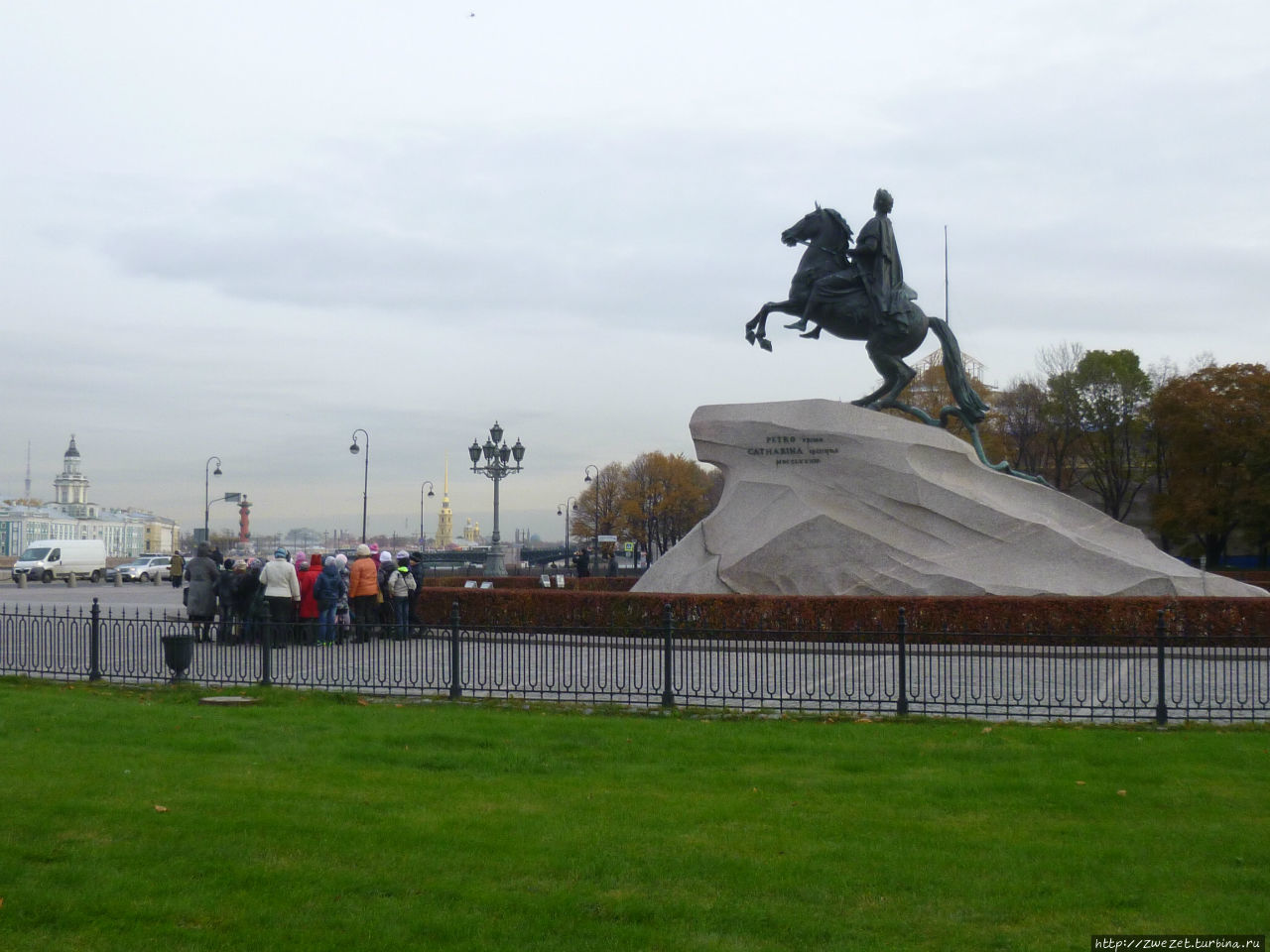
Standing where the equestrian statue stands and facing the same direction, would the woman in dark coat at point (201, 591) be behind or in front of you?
in front

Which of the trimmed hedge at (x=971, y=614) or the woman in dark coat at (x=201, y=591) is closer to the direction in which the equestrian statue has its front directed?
the woman in dark coat

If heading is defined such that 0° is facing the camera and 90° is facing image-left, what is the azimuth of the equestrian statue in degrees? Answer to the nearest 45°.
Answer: approximately 90°

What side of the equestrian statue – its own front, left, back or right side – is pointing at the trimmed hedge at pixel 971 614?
left

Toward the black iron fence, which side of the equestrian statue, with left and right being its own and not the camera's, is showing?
left

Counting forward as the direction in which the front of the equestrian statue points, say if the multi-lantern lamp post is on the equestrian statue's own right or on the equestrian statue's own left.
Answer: on the equestrian statue's own right
